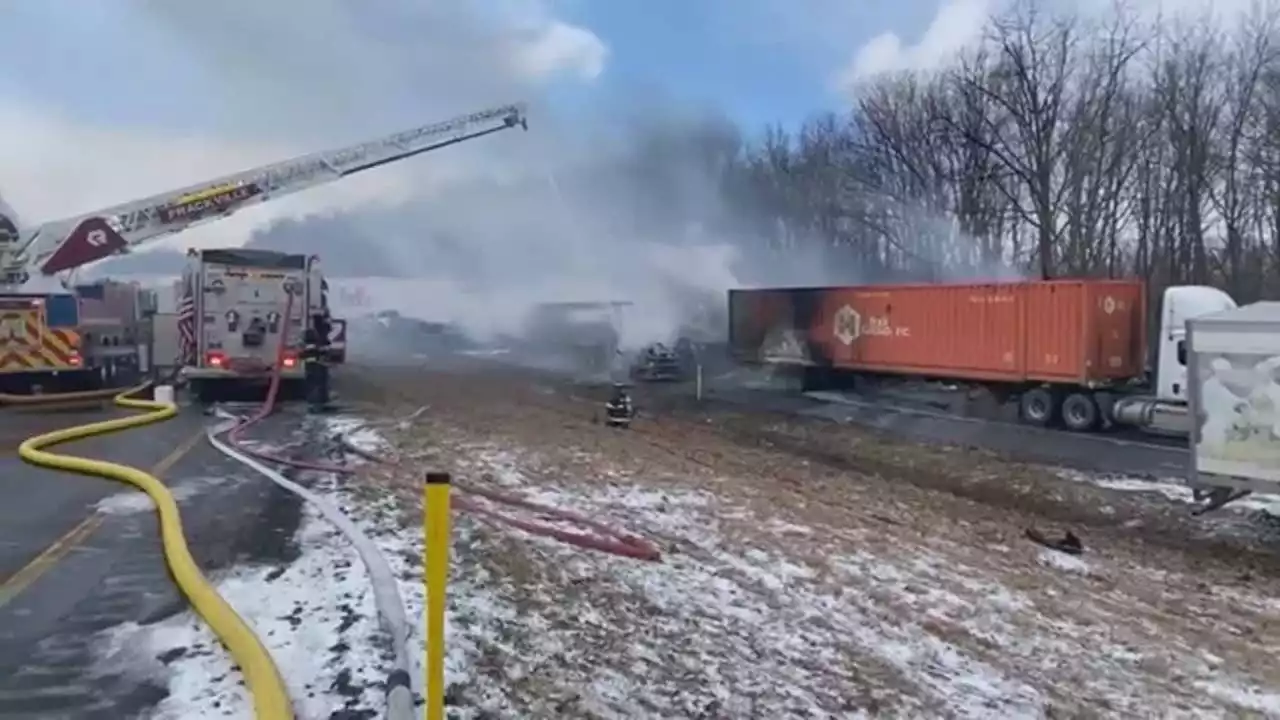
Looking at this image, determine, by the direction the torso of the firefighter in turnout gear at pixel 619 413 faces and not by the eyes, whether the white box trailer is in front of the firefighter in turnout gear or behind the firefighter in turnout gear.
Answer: behind

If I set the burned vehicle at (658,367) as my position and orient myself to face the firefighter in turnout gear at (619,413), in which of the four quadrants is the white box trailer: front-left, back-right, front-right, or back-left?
front-left

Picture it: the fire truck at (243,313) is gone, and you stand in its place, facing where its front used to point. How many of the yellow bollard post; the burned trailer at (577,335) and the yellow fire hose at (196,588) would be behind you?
2

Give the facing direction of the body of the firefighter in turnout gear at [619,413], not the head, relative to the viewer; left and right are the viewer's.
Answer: facing away from the viewer

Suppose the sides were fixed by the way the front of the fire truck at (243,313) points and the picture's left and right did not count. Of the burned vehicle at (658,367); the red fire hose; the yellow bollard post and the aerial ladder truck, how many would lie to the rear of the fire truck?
2

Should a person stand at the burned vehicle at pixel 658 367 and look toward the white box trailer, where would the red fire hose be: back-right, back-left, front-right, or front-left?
front-right

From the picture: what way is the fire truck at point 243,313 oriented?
away from the camera

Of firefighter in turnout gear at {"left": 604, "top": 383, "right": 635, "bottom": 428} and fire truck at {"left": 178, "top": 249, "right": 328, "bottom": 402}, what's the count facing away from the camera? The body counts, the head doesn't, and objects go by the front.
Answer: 2

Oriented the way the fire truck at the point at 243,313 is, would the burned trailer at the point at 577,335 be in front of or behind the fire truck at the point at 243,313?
in front

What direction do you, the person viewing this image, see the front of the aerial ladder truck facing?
facing away from the viewer and to the right of the viewer

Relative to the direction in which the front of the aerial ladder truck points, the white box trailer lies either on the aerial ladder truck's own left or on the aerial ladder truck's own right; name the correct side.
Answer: on the aerial ladder truck's own right

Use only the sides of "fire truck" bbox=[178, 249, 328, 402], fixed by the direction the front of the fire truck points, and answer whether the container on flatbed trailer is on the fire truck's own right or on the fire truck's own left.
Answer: on the fire truck's own right

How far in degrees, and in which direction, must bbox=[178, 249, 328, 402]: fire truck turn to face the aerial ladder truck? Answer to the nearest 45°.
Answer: approximately 45° to its left

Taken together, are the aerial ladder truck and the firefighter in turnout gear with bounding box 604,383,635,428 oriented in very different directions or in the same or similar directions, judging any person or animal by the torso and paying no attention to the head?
same or similar directions
